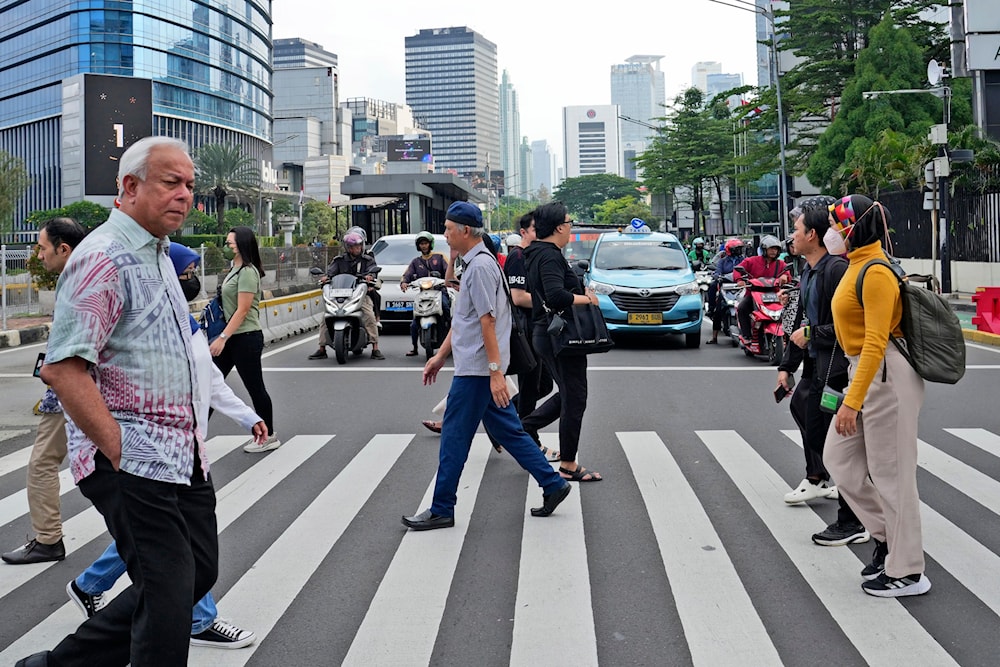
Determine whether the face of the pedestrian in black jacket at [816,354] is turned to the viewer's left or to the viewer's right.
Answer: to the viewer's left

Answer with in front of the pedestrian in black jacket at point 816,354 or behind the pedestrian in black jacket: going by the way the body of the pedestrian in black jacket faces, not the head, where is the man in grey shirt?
in front

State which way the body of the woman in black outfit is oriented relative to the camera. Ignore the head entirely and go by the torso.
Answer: to the viewer's right

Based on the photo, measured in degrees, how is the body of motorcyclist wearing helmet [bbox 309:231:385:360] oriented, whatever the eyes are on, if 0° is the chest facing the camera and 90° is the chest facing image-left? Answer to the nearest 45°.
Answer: approximately 0°

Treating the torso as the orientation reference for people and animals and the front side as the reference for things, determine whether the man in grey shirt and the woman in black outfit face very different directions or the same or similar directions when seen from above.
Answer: very different directions
